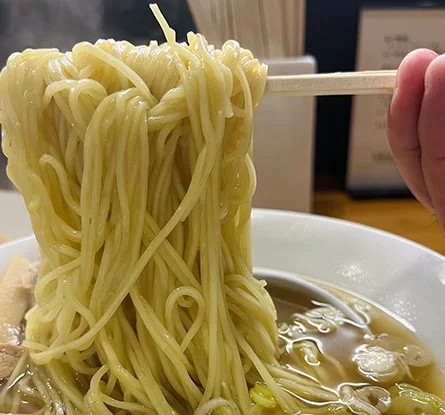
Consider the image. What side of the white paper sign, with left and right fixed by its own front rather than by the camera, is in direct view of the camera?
front

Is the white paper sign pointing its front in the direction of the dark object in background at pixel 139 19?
no

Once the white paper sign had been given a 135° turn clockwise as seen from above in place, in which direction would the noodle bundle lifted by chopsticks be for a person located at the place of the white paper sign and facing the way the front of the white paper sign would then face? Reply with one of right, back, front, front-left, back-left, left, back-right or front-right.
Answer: back-left

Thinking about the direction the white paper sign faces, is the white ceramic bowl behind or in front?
in front
